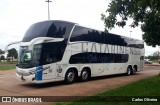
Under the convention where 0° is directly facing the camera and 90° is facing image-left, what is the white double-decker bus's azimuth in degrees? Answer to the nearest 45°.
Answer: approximately 45°

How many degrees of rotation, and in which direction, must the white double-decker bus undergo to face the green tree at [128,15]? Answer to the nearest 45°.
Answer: approximately 135° to its left
